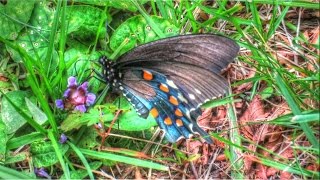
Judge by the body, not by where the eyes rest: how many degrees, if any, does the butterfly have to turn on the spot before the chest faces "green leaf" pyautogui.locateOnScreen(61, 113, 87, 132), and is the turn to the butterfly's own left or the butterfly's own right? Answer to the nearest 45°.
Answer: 0° — it already faces it

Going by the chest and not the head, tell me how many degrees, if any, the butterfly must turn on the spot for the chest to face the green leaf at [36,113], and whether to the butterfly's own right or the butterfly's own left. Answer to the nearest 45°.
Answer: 0° — it already faces it

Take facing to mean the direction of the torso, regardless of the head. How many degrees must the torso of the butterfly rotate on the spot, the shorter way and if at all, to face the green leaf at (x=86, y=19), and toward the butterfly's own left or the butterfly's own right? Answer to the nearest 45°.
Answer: approximately 45° to the butterfly's own right

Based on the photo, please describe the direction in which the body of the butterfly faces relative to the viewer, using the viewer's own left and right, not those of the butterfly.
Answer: facing to the left of the viewer

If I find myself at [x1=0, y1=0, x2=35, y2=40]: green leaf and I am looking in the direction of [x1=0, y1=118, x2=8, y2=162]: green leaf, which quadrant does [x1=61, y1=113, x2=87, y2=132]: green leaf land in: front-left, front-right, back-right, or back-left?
front-left

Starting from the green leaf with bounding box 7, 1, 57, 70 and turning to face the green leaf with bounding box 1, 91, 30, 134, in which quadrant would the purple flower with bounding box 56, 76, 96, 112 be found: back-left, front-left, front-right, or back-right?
front-left

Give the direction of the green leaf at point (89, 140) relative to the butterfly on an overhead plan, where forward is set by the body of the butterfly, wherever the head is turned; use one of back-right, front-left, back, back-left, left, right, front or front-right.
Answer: left

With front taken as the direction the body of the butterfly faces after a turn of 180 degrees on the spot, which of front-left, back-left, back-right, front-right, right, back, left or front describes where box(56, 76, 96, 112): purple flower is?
back
